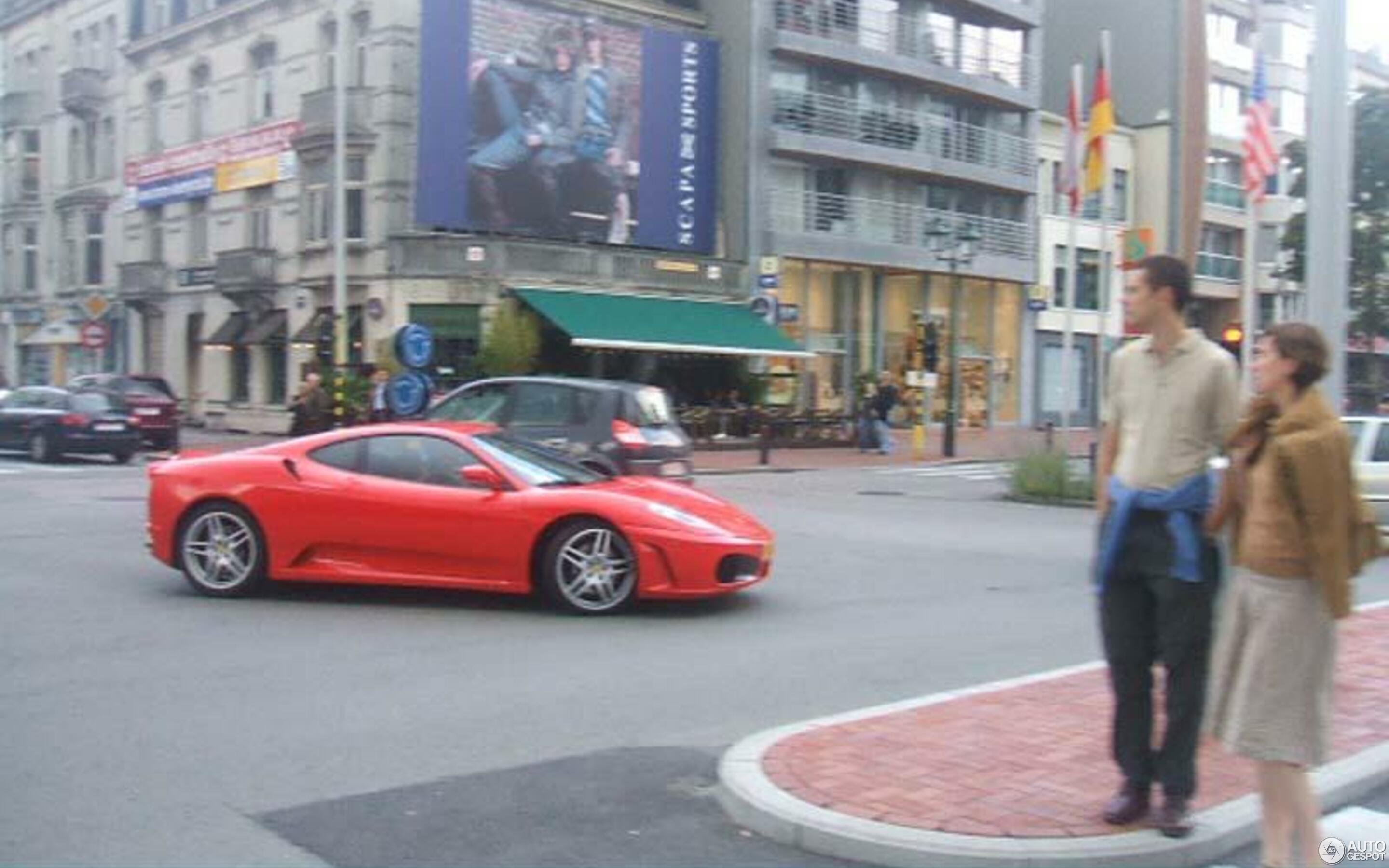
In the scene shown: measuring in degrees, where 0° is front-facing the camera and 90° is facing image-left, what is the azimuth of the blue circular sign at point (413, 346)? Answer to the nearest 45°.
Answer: approximately 0°

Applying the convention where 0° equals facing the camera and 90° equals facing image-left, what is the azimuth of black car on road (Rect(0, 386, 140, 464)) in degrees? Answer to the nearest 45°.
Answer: approximately 135°

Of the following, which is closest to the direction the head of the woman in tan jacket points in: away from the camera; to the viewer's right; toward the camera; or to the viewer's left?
to the viewer's left

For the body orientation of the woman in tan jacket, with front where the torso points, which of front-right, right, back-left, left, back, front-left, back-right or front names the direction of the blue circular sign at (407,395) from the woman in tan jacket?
right

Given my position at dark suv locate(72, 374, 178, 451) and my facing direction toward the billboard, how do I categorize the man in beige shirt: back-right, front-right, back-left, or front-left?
back-right

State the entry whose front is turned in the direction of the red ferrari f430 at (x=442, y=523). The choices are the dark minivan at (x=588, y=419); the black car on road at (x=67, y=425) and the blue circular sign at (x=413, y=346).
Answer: the blue circular sign

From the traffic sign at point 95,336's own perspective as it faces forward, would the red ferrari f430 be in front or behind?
in front

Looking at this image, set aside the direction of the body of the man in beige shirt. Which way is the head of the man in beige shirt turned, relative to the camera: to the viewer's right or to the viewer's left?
to the viewer's left

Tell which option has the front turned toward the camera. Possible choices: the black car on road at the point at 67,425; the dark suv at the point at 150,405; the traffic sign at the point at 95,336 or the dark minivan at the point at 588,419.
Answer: the traffic sign

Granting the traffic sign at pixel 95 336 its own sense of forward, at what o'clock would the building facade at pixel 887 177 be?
The building facade is roughly at 9 o'clock from the traffic sign.

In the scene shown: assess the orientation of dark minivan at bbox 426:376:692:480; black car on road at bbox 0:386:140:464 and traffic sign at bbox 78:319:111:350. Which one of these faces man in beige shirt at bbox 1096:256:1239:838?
the traffic sign

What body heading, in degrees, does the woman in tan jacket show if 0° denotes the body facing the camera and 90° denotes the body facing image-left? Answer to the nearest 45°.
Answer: approximately 45°

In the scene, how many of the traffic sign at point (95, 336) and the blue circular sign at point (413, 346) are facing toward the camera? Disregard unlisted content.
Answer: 2
